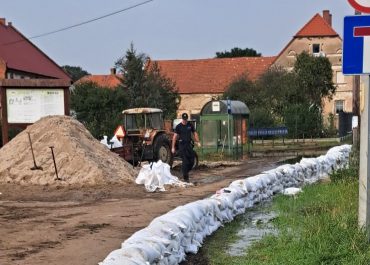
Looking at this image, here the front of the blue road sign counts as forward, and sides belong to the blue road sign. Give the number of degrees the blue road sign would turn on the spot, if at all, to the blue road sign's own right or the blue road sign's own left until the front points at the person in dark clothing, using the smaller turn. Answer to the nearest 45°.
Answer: approximately 135° to the blue road sign's own right

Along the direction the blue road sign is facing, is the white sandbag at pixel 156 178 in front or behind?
behind

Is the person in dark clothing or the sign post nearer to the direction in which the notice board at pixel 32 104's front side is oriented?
the sign post

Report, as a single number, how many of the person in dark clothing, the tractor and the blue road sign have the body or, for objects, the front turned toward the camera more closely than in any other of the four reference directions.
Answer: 2

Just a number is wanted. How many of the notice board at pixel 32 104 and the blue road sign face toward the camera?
2

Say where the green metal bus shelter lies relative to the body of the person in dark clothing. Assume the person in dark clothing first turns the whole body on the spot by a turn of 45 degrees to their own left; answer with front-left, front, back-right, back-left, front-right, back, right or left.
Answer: back-left

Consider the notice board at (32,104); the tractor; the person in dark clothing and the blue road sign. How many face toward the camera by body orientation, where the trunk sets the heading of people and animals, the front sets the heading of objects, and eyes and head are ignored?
3

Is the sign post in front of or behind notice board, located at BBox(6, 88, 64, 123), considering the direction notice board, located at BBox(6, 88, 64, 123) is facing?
in front

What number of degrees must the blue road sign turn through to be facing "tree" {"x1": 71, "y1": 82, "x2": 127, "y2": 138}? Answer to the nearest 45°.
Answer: approximately 135° to its right
